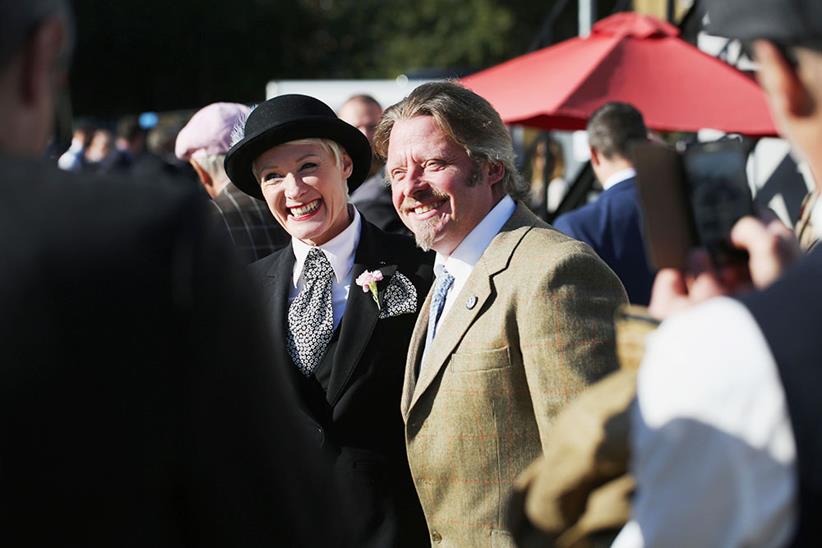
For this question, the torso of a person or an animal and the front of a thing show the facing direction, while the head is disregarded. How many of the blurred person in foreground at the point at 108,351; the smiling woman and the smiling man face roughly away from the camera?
1

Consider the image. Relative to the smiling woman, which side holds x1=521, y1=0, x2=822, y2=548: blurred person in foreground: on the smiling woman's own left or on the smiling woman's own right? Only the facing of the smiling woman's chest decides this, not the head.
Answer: on the smiling woman's own left

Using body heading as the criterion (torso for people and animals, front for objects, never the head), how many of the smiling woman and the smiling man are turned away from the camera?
0

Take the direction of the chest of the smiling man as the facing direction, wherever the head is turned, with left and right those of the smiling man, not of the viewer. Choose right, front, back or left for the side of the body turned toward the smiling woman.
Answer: right

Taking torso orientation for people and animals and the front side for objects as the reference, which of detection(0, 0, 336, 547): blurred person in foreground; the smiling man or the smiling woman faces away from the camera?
the blurred person in foreground

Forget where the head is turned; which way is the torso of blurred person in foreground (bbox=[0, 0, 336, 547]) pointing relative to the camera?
away from the camera

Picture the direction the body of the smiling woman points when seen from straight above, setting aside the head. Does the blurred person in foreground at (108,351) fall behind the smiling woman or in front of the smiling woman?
in front

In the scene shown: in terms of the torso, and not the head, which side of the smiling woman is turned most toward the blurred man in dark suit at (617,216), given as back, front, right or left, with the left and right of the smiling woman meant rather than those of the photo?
back

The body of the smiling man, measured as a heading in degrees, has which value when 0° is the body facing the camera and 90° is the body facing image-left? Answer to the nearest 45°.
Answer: approximately 45°

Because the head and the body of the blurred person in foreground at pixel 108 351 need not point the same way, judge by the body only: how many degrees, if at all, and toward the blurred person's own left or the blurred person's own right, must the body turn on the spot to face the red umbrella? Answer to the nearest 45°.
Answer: approximately 45° to the blurred person's own right

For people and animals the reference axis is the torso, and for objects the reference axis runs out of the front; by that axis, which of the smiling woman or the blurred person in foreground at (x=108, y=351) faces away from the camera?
the blurred person in foreground

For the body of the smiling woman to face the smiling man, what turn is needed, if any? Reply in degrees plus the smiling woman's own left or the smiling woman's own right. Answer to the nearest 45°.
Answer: approximately 90° to the smiling woman's own left

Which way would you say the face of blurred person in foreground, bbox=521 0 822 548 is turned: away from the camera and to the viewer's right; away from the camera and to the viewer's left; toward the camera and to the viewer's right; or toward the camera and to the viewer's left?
away from the camera and to the viewer's left

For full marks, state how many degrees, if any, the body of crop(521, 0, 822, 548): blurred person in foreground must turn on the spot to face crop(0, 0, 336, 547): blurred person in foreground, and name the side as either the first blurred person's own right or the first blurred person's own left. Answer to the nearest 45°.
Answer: approximately 45° to the first blurred person's own left

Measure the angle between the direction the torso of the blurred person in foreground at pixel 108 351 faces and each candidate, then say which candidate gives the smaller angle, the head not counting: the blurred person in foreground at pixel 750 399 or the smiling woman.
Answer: the smiling woman

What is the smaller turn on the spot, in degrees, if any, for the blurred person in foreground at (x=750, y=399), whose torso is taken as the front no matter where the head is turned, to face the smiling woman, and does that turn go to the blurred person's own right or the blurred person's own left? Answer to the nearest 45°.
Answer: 0° — they already face them

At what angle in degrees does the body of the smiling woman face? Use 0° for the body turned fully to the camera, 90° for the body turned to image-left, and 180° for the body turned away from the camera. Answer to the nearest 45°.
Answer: approximately 45°
